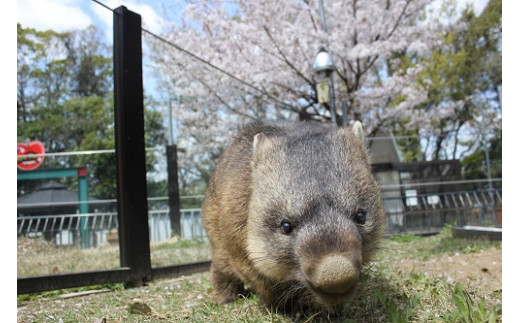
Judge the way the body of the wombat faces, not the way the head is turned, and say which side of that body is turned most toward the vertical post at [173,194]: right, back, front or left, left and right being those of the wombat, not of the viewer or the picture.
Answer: back

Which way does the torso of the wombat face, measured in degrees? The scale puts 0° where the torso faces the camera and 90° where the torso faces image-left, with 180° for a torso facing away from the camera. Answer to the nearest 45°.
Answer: approximately 315°

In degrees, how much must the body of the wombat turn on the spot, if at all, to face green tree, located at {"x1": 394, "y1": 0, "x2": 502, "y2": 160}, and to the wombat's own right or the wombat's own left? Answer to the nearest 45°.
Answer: approximately 90° to the wombat's own left

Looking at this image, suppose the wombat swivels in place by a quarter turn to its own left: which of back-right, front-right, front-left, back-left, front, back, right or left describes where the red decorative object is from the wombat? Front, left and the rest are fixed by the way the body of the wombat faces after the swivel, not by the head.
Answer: left

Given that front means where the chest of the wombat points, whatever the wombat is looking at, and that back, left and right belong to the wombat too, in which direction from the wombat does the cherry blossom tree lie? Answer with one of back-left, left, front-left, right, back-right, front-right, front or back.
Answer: back-left

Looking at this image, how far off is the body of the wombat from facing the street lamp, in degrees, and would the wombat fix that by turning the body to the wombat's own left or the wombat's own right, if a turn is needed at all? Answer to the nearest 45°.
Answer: approximately 135° to the wombat's own left

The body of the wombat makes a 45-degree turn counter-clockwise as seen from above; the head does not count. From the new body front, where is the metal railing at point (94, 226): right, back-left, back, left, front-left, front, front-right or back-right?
back-left
